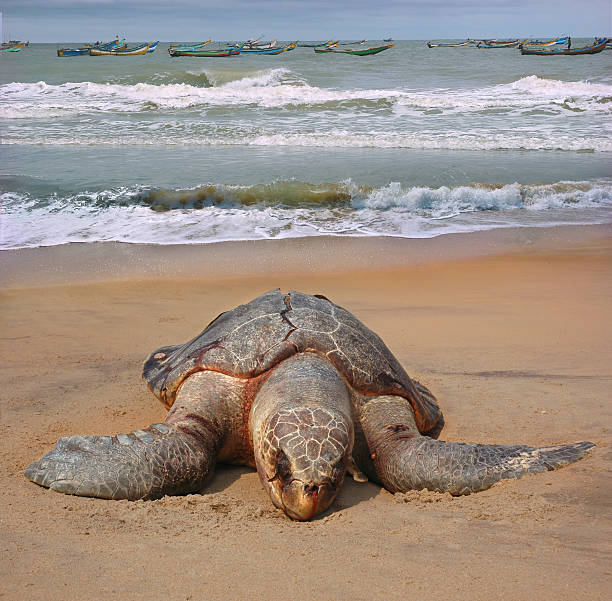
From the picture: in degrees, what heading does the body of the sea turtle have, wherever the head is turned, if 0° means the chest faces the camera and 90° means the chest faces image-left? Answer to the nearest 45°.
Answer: approximately 0°
